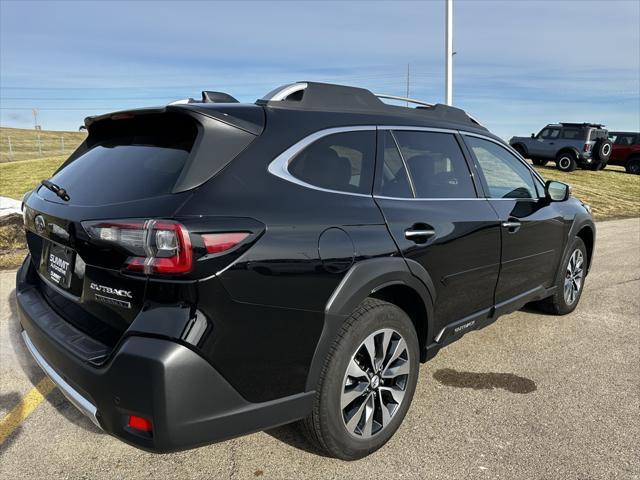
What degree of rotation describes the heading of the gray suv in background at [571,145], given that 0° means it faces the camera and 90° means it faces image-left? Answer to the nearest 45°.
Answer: approximately 135°

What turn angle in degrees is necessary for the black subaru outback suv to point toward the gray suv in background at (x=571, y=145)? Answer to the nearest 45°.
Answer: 0° — it already faces it

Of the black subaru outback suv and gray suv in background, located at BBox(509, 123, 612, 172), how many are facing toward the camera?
0

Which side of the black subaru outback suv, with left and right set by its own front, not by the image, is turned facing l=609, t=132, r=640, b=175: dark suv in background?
front

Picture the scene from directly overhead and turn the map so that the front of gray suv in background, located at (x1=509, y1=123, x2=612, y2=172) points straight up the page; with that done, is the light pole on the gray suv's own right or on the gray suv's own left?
on the gray suv's own left

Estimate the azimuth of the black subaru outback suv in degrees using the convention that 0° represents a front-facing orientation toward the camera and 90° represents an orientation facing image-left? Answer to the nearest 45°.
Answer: approximately 225°
